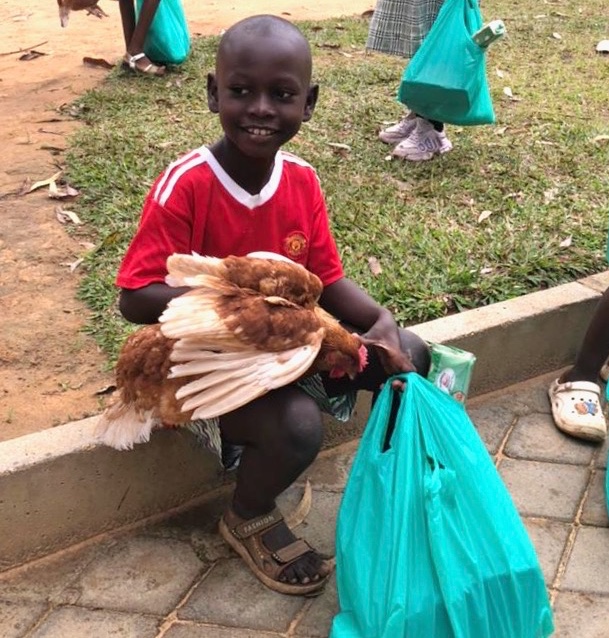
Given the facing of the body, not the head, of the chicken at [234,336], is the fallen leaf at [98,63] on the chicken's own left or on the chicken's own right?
on the chicken's own left

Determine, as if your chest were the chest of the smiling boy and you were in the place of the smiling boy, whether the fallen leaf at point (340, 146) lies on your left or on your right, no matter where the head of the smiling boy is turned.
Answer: on your left

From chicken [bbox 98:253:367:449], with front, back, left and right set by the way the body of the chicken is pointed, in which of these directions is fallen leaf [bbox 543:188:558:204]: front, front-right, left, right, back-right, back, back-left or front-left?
front-left

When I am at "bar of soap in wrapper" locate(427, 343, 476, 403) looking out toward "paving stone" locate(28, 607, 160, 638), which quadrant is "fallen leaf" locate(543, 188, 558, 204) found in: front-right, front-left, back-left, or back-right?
back-right

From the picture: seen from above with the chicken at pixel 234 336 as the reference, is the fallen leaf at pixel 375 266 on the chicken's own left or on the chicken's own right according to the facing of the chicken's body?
on the chicken's own left

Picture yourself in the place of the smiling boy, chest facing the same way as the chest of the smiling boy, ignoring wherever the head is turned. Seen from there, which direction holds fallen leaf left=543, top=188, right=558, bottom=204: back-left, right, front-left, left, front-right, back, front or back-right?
left

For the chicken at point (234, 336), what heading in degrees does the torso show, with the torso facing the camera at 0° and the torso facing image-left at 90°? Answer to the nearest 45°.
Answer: approximately 270°

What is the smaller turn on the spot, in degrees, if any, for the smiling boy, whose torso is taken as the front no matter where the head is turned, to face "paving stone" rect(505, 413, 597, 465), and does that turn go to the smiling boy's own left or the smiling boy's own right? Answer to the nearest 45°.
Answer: approximately 45° to the smiling boy's own left

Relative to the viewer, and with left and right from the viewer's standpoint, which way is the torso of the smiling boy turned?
facing the viewer and to the right of the viewer
